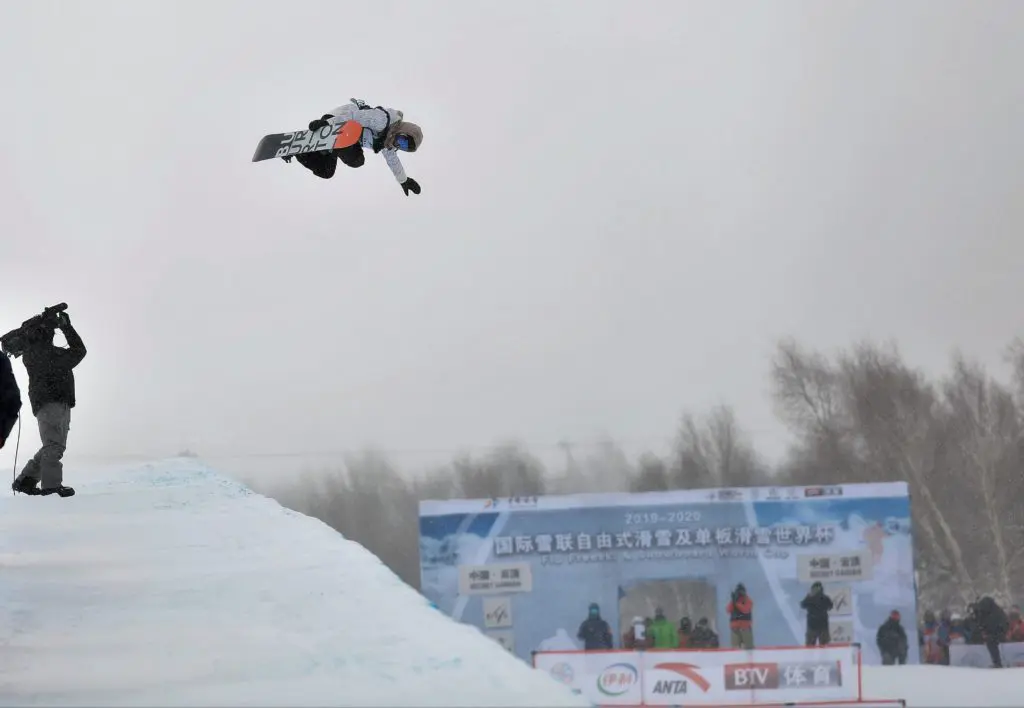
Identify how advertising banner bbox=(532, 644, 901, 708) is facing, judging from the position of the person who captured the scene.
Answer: facing the viewer

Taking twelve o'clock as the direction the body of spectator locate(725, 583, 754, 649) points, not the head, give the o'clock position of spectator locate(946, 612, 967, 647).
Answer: spectator locate(946, 612, 967, 647) is roughly at 8 o'clock from spectator locate(725, 583, 754, 649).

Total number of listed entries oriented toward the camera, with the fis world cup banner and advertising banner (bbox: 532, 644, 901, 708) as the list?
2

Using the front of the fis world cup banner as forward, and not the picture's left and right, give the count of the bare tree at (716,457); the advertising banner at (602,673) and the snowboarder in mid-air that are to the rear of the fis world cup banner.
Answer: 1

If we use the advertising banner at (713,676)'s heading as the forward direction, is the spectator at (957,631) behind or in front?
behind

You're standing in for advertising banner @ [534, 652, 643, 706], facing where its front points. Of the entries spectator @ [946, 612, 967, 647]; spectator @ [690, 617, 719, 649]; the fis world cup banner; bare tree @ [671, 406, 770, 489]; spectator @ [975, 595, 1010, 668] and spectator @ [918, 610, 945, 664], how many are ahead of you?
0

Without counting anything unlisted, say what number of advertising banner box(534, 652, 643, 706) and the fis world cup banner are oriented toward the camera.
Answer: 2

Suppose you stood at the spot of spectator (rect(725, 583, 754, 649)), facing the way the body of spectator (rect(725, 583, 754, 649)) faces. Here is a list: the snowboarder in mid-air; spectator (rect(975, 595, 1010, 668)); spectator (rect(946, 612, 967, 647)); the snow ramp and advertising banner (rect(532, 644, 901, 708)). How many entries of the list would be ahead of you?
3

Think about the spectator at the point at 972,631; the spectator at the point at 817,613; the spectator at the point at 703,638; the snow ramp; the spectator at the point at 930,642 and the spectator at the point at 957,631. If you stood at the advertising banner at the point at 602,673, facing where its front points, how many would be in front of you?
1

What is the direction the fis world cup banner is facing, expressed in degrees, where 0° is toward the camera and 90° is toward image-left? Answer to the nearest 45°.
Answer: approximately 0°

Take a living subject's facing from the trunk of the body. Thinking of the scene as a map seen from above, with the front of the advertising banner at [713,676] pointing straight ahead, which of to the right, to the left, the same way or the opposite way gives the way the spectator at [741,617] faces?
the same way

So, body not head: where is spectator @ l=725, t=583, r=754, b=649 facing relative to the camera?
toward the camera

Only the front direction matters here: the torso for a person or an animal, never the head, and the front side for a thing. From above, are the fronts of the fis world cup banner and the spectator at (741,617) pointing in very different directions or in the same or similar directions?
same or similar directions
